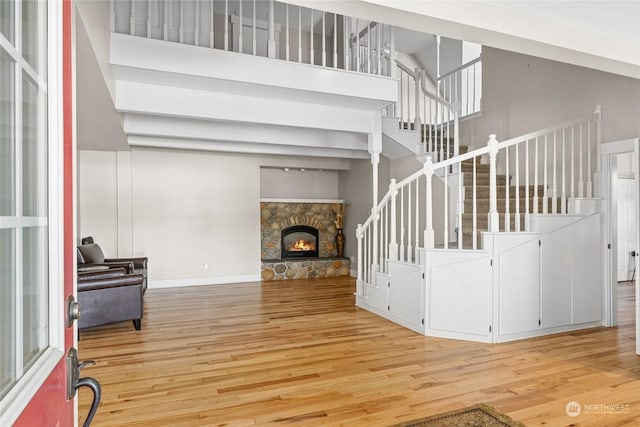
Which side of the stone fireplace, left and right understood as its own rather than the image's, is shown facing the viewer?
front

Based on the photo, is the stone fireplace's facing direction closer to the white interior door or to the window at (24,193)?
the window

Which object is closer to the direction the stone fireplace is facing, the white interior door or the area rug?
the area rug

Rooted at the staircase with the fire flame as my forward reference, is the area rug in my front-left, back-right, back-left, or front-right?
back-left

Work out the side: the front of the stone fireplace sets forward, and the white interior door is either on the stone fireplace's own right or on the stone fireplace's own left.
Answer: on the stone fireplace's own left

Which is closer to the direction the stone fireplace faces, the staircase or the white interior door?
the staircase

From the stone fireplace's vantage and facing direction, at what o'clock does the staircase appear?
The staircase is roughly at 11 o'clock from the stone fireplace.

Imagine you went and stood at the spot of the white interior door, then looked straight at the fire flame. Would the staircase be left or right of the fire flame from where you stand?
left

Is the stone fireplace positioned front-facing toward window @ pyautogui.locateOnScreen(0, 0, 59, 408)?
yes

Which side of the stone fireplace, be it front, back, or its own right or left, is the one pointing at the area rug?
front
